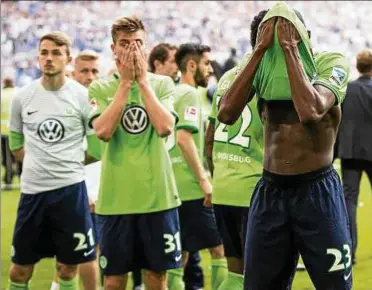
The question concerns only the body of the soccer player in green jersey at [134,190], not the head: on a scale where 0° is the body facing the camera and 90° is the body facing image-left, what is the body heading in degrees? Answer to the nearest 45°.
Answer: approximately 0°

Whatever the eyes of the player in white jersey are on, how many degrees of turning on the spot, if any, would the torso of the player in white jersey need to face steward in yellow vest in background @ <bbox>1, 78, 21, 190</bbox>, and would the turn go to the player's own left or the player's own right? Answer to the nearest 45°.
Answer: approximately 180°

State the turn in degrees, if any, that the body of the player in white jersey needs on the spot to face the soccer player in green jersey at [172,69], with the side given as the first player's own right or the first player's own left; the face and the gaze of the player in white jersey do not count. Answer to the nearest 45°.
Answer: approximately 135° to the first player's own left

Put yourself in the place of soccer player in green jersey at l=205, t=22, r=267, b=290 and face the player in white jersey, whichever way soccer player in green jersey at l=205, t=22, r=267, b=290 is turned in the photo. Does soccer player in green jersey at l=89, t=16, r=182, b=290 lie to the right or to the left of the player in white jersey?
left
